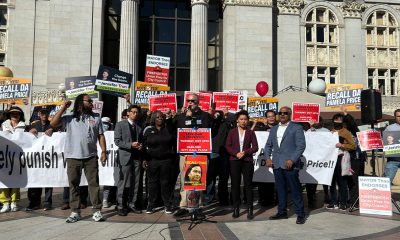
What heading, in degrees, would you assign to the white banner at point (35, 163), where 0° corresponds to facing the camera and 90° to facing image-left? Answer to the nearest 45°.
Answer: approximately 0°

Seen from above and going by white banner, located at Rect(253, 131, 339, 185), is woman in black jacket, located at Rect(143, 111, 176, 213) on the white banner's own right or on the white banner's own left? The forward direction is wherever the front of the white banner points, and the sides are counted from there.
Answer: on the white banner's own right

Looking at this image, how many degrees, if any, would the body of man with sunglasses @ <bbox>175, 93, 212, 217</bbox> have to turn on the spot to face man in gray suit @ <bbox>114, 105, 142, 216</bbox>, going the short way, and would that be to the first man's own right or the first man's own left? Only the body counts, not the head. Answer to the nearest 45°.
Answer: approximately 90° to the first man's own right

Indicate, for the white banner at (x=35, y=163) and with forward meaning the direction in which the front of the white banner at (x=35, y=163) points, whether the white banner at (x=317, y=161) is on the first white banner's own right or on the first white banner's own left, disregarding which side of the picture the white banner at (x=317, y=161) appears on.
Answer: on the first white banner's own left

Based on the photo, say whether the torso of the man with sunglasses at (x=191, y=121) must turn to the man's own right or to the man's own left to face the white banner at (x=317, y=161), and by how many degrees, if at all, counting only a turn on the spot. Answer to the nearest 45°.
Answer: approximately 135° to the man's own left

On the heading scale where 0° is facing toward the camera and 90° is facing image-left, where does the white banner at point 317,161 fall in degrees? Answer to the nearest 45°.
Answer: approximately 0°

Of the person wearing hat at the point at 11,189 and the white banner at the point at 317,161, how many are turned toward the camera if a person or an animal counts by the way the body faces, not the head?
2
